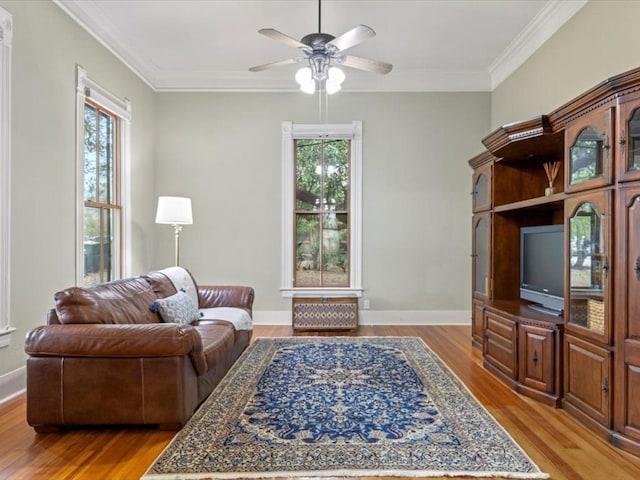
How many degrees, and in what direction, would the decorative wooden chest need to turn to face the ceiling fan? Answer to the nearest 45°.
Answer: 0° — it already faces it

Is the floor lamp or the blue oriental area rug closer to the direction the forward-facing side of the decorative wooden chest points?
the blue oriental area rug

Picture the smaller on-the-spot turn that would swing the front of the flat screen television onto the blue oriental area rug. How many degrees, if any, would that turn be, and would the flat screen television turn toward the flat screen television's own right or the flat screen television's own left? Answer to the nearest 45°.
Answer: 0° — it already faces it

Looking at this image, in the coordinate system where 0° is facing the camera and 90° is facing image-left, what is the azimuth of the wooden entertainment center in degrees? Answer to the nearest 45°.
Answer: approximately 45°

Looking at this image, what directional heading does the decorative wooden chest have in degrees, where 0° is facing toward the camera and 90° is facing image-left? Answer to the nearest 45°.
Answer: approximately 0°
